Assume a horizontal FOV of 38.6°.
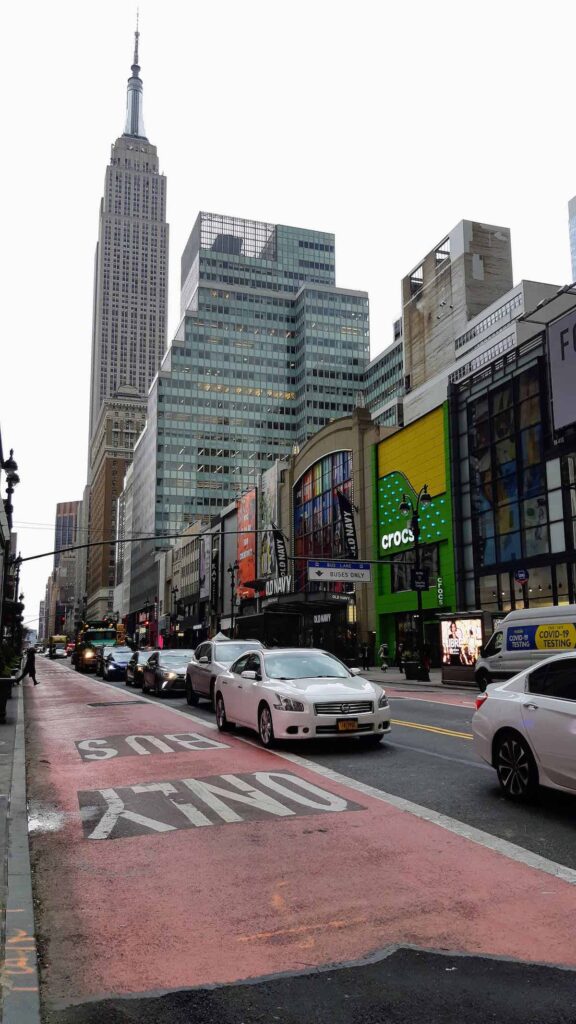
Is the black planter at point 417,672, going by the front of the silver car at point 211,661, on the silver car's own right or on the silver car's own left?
on the silver car's own left

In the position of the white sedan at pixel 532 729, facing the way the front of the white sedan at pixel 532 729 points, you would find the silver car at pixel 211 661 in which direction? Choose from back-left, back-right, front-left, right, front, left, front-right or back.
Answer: back

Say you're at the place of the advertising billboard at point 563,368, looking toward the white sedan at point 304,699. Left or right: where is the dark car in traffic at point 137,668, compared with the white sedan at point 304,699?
right

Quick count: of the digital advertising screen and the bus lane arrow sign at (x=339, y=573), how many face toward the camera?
2

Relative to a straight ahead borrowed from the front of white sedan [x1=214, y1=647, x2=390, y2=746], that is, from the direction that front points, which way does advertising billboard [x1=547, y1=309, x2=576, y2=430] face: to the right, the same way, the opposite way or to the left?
to the right

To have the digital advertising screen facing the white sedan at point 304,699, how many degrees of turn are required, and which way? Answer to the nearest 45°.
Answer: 0° — it already faces it

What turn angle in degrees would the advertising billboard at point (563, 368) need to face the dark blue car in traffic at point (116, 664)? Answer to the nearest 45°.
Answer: approximately 45° to its right

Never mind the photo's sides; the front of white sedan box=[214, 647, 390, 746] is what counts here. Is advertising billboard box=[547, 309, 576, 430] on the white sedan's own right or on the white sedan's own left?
on the white sedan's own left

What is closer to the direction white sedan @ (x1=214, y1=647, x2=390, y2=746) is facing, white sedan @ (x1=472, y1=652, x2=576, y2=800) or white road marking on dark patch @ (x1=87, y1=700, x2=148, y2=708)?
the white sedan

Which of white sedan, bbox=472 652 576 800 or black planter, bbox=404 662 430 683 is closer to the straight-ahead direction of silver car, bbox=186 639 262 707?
the white sedan

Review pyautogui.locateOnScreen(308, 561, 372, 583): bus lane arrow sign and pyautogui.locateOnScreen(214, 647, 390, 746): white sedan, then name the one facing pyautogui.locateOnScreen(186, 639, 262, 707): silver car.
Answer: the bus lane arrow sign

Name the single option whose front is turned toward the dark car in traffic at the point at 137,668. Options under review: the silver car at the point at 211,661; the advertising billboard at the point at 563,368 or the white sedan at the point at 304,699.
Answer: the advertising billboard

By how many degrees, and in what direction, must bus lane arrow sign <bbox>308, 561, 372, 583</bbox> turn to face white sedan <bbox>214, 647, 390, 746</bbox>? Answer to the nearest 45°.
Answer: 0° — it already faces it
